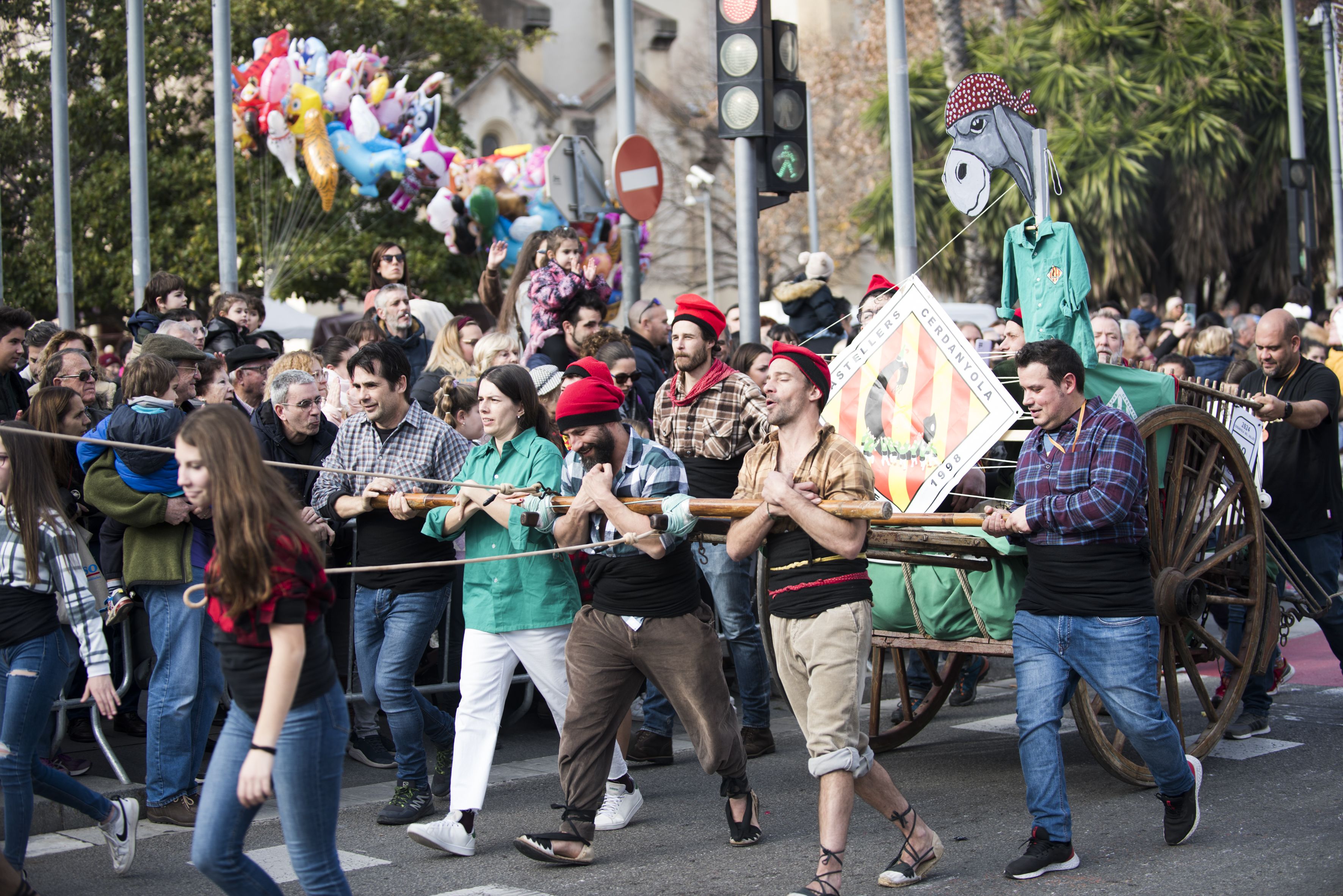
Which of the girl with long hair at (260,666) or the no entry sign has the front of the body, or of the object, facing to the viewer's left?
the girl with long hair

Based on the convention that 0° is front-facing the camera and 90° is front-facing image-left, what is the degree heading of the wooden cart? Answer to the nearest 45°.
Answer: approximately 45°

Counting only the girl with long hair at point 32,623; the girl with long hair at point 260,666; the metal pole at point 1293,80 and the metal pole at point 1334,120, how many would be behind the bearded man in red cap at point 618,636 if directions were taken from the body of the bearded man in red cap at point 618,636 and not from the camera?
2

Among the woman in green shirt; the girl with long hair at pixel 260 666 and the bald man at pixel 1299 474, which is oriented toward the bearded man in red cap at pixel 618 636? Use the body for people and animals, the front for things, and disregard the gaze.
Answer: the bald man

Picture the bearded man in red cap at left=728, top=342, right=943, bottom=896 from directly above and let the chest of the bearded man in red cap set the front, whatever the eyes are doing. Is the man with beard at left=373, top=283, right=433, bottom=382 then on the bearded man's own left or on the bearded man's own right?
on the bearded man's own right

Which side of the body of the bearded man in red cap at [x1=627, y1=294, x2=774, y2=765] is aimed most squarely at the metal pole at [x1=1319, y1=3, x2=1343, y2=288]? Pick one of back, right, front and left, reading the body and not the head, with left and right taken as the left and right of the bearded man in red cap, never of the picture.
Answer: back

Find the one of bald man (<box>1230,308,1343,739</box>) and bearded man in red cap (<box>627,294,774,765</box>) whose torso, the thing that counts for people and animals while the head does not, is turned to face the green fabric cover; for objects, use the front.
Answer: the bald man

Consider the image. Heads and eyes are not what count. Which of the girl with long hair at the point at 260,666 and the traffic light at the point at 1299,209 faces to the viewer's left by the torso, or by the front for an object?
the girl with long hair

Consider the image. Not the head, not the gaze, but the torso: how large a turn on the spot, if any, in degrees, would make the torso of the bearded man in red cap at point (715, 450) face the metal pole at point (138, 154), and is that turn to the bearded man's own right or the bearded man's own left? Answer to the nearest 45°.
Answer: approximately 90° to the bearded man's own right

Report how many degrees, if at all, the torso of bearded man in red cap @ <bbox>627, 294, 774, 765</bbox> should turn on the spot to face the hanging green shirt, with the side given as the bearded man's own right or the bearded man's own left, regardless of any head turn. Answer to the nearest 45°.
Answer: approximately 135° to the bearded man's own left

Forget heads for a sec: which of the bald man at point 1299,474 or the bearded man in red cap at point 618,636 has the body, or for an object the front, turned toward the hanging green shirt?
the bald man

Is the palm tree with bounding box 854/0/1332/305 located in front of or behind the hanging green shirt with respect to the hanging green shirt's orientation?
behind

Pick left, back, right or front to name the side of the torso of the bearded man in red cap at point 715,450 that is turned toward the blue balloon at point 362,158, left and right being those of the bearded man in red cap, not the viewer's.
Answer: right
